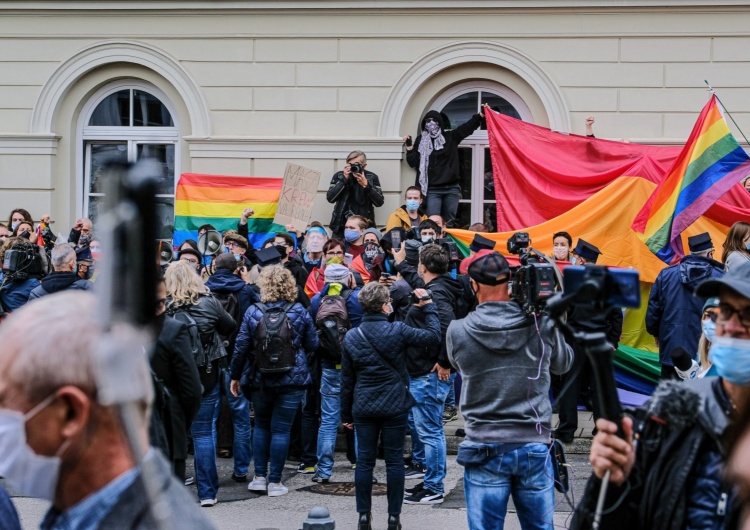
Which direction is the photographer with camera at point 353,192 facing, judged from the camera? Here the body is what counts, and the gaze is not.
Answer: toward the camera

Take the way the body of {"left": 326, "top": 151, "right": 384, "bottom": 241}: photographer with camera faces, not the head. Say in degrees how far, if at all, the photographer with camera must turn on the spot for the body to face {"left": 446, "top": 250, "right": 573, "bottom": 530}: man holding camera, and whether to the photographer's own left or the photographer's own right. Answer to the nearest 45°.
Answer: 0° — they already face them

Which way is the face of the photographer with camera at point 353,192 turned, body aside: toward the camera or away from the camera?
toward the camera

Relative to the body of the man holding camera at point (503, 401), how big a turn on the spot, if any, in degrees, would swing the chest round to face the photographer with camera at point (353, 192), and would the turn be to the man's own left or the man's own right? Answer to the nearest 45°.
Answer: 0° — they already face them

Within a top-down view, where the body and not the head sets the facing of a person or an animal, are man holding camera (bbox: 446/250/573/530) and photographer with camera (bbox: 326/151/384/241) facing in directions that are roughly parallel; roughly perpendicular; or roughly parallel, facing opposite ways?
roughly parallel, facing opposite ways

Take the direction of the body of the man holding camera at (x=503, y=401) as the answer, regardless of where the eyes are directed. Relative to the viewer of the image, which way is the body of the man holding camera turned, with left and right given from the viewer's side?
facing away from the viewer

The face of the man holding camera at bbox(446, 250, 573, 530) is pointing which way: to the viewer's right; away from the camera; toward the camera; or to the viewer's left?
away from the camera

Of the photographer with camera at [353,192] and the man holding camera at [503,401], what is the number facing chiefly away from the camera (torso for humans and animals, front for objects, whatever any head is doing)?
1
